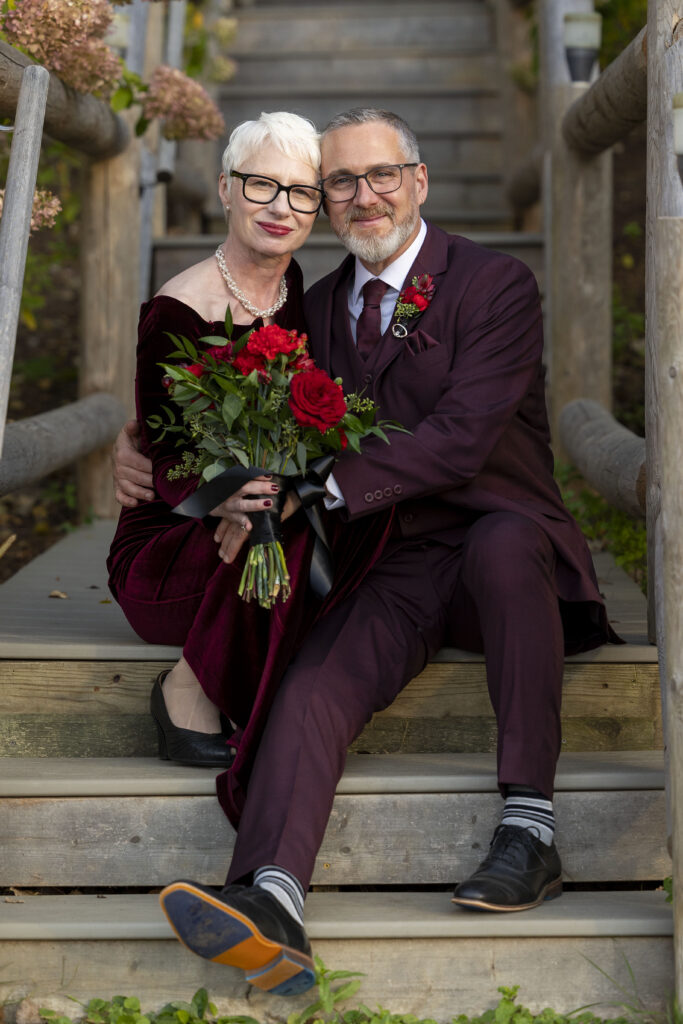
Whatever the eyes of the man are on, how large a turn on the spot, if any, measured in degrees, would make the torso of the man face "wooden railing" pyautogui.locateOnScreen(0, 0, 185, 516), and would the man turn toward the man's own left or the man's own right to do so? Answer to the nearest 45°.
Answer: approximately 90° to the man's own right

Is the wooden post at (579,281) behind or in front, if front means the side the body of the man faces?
behind

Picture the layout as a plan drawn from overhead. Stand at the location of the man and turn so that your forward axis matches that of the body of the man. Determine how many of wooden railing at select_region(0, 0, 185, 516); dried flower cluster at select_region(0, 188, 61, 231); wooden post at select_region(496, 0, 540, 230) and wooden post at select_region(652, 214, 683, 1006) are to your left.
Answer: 1

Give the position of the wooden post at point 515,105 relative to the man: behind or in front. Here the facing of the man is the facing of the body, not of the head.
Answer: behind

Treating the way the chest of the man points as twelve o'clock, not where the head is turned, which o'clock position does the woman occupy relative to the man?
The woman is roughly at 2 o'clock from the man.

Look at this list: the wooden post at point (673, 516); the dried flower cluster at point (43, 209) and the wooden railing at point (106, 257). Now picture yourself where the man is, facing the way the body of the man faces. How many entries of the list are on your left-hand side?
1

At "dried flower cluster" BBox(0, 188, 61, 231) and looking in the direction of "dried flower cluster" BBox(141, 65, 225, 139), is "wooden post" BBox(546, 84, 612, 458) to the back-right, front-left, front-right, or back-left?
front-right

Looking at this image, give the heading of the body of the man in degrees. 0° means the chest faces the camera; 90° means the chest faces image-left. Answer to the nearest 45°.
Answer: approximately 45°
